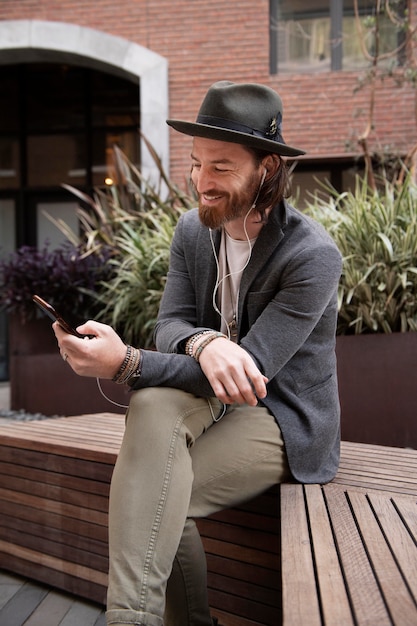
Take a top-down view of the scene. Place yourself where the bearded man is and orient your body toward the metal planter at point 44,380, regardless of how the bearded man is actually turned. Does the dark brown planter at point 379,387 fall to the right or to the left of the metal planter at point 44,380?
right

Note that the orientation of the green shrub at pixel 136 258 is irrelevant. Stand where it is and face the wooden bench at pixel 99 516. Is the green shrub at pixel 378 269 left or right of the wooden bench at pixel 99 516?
left

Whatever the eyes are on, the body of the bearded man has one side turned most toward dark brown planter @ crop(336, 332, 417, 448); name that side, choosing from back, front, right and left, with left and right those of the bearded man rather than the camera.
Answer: back

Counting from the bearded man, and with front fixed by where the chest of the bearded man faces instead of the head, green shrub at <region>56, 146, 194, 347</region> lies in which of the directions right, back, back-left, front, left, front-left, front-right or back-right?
back-right

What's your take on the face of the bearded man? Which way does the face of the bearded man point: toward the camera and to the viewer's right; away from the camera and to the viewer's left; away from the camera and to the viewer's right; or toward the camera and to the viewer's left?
toward the camera and to the viewer's left

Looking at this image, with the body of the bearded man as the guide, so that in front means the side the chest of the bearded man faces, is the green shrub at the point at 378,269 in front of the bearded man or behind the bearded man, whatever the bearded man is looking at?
behind

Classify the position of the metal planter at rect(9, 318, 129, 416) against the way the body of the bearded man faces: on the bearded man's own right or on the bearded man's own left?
on the bearded man's own right

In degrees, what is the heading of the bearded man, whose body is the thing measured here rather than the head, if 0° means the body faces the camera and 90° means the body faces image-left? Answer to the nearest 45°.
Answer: approximately 45°
